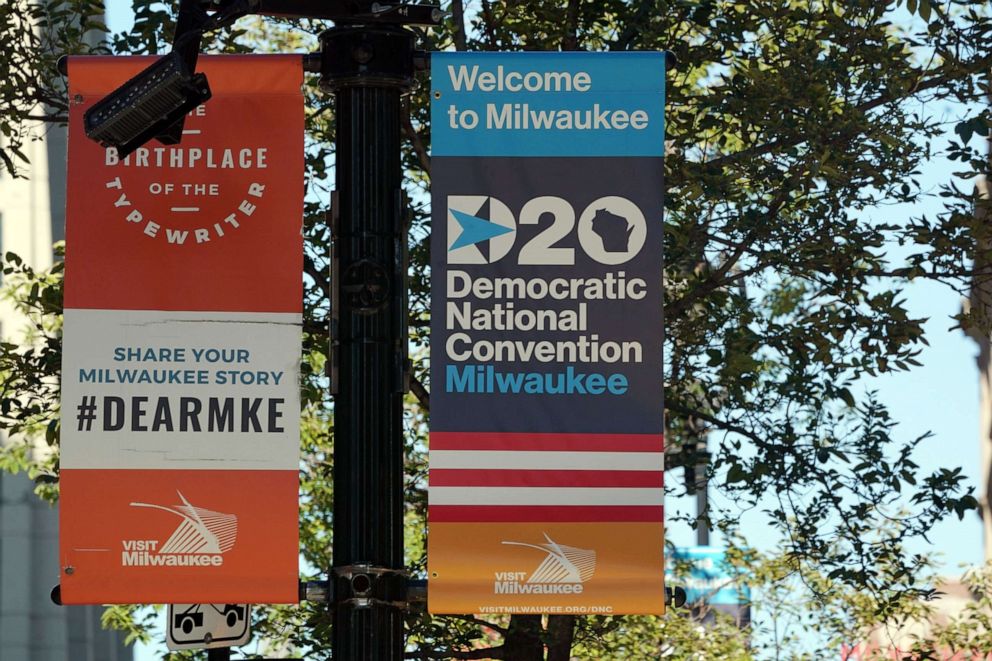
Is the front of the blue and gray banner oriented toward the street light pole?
no

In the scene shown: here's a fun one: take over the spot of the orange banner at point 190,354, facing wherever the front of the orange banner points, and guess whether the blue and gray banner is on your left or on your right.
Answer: on your left

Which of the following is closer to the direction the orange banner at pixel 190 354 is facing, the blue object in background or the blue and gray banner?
the blue and gray banner

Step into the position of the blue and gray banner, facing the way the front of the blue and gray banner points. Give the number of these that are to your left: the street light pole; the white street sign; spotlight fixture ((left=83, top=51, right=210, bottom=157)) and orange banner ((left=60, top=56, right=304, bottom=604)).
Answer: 0

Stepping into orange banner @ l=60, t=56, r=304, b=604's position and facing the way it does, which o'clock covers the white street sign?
The white street sign is roughly at 6 o'clock from the orange banner.

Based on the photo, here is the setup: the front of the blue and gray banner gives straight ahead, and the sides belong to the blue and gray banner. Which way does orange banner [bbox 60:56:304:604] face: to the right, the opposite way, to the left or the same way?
the same way

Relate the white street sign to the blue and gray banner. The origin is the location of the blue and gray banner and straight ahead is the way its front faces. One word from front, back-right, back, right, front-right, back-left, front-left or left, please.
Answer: back-right

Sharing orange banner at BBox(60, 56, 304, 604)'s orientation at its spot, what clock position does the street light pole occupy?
The street light pole is roughly at 10 o'clock from the orange banner.

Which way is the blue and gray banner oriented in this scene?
toward the camera

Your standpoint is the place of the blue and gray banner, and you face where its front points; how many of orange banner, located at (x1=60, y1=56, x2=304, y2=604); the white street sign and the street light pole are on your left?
0

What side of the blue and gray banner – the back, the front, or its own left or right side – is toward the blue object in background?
back

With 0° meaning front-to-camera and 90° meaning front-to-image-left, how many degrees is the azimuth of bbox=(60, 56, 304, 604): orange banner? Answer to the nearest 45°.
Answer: approximately 0°

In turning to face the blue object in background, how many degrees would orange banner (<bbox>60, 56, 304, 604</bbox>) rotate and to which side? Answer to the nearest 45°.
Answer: approximately 135° to its left

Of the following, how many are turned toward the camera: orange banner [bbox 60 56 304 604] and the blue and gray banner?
2
